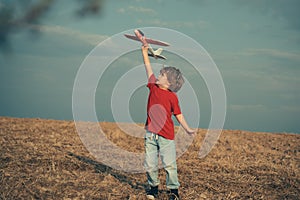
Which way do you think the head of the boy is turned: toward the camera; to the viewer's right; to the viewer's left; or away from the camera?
to the viewer's left

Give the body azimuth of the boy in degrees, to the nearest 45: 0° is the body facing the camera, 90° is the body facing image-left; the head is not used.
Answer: approximately 45°
